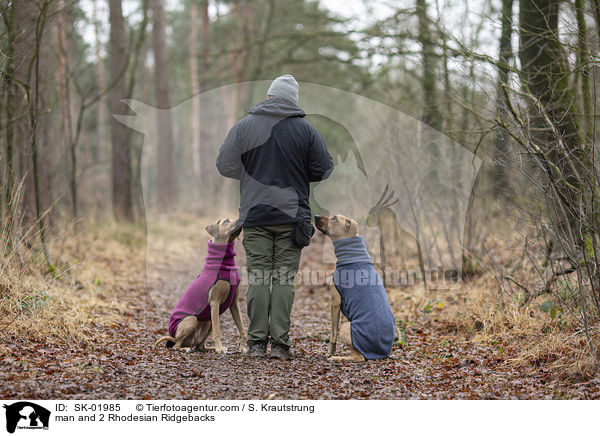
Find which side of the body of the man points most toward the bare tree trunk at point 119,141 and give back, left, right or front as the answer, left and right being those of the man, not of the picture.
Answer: front

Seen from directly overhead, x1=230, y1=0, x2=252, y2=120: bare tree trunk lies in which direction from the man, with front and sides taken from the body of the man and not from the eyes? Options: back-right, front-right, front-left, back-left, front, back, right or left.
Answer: front

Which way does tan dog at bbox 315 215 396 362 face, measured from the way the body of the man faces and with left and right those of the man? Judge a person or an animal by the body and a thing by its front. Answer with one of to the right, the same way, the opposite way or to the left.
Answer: to the left

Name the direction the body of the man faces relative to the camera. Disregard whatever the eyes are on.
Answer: away from the camera

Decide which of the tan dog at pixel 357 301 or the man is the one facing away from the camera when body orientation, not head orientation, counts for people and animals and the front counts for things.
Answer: the man

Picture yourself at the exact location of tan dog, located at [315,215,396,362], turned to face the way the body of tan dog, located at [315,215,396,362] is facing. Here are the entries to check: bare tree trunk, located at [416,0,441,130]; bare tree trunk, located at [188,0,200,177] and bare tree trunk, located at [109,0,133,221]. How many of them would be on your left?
0

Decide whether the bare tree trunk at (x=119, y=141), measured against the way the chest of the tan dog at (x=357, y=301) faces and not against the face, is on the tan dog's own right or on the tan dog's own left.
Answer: on the tan dog's own right

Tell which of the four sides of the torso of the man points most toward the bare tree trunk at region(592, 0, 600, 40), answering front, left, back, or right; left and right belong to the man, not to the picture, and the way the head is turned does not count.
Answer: right

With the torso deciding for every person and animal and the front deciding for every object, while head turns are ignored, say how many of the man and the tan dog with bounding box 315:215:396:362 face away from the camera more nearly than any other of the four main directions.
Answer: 1

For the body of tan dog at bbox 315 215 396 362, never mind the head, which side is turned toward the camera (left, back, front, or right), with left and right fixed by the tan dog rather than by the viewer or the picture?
left
